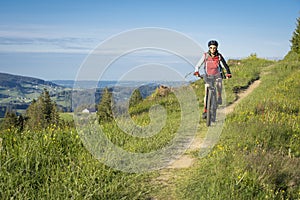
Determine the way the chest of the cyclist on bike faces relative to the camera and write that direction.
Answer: toward the camera

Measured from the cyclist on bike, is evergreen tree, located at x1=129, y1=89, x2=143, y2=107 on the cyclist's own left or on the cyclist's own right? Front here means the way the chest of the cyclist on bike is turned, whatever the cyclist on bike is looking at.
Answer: on the cyclist's own right

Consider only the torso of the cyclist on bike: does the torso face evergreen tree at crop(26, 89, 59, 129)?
no

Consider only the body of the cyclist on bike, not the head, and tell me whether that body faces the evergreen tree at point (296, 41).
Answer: no

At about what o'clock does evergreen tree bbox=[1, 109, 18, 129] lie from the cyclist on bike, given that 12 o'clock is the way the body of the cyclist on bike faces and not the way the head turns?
The evergreen tree is roughly at 4 o'clock from the cyclist on bike.

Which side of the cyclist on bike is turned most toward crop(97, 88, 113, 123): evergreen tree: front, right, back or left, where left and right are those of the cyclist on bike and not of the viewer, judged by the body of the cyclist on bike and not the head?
back

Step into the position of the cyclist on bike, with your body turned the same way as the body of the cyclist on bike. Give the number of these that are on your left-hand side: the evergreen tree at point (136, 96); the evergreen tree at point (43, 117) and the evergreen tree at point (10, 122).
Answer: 0

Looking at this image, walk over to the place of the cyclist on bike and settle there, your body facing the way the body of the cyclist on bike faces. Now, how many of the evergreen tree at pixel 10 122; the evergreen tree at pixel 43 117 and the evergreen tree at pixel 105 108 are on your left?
0
